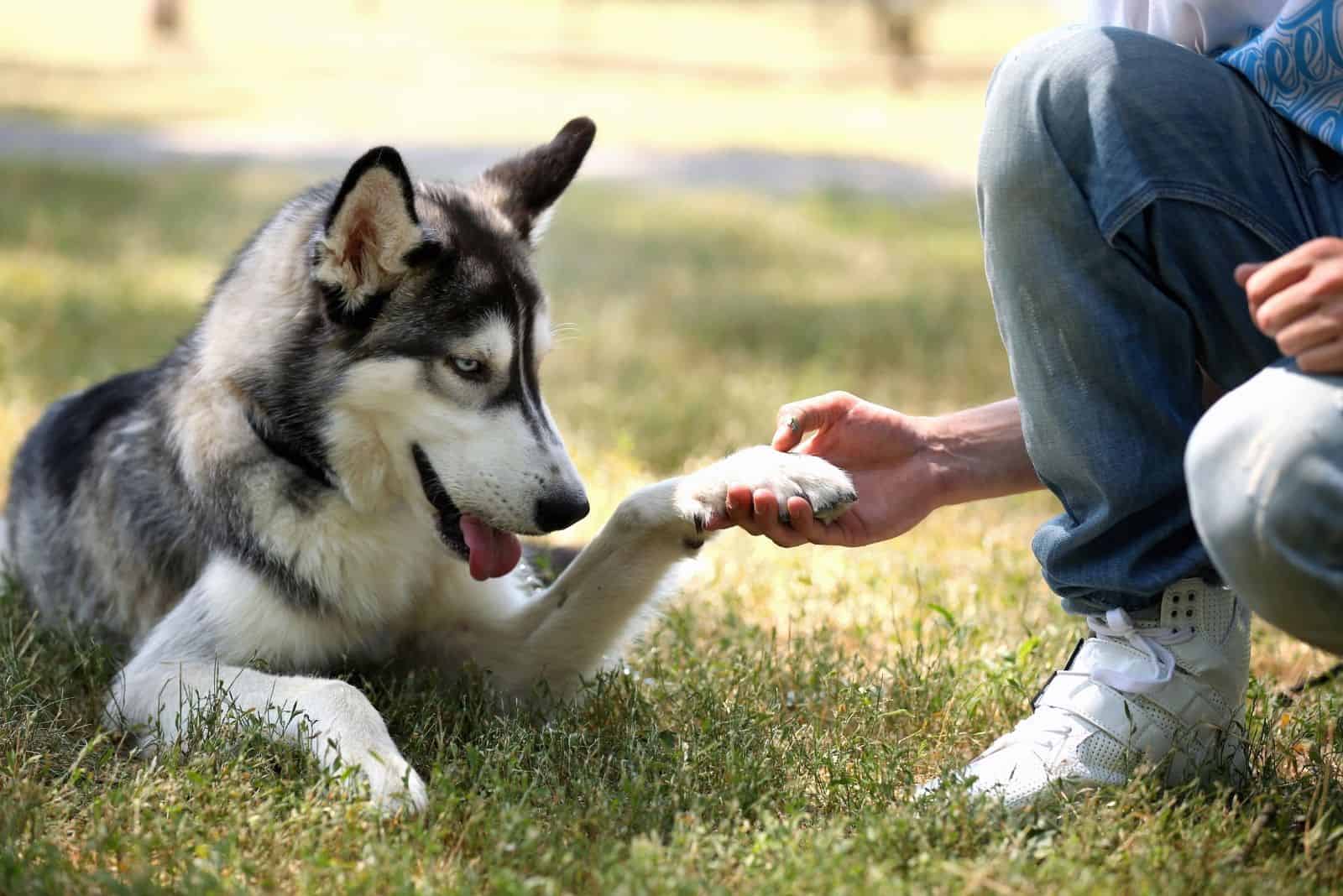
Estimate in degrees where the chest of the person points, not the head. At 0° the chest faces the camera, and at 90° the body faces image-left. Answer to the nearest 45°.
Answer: approximately 45°

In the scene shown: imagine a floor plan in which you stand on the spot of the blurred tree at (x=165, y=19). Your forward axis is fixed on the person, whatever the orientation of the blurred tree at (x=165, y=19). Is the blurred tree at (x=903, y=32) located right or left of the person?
left

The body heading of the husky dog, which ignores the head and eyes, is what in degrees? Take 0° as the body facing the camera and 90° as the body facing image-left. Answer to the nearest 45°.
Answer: approximately 315°

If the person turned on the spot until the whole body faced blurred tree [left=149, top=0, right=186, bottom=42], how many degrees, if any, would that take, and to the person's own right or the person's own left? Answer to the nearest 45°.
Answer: approximately 90° to the person's own right

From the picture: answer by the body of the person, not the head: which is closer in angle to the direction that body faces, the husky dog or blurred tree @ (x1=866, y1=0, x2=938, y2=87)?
the husky dog

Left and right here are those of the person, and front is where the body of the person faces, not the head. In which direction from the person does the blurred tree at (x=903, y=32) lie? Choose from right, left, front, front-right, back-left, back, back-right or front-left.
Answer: back-right

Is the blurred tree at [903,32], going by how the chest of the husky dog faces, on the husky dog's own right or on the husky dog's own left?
on the husky dog's own left

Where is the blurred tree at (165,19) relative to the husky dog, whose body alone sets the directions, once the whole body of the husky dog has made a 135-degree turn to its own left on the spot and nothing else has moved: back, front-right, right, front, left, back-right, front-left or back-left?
front
